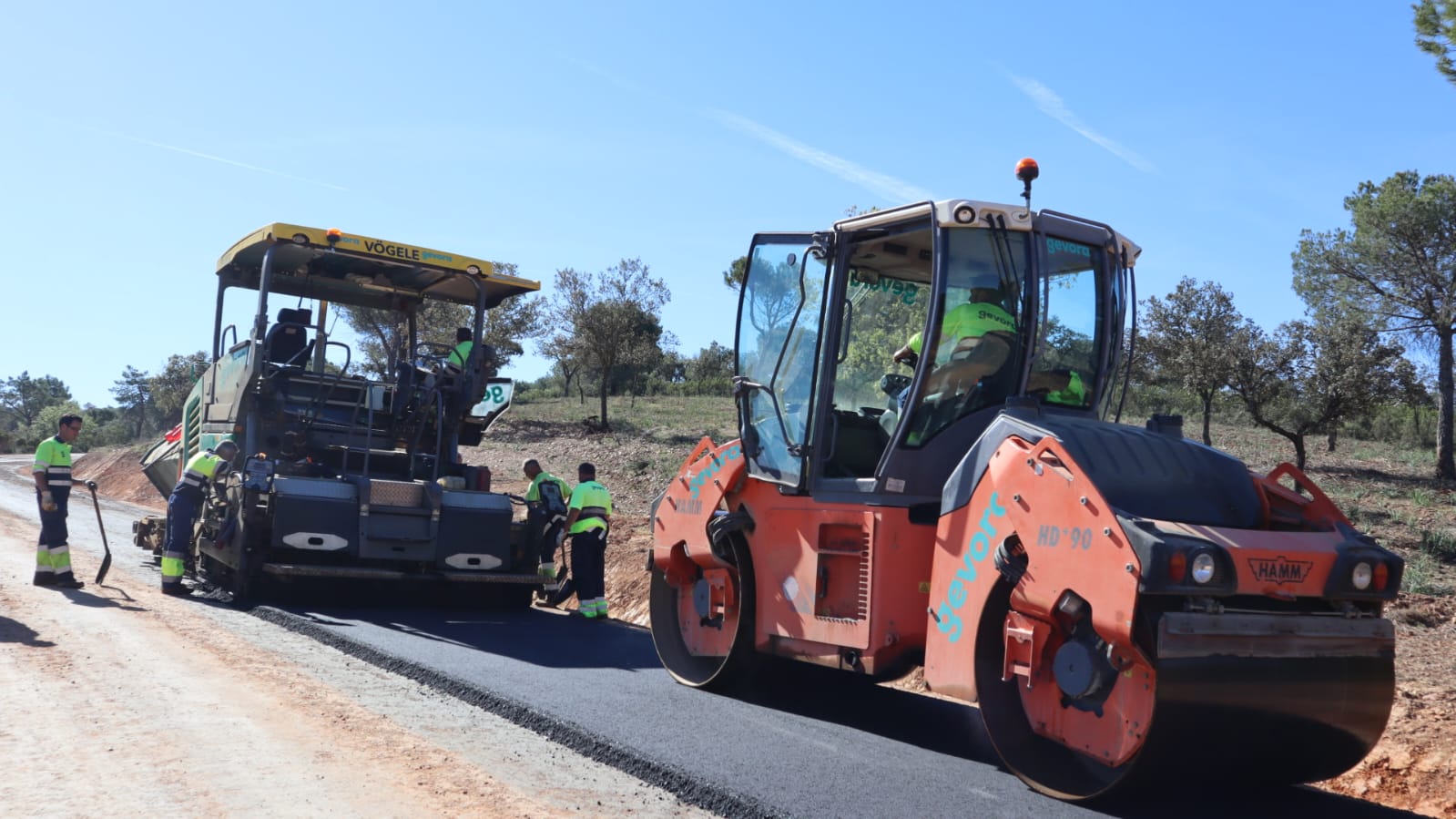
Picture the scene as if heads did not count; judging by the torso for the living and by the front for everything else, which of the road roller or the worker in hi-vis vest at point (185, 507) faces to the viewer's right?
the worker in hi-vis vest

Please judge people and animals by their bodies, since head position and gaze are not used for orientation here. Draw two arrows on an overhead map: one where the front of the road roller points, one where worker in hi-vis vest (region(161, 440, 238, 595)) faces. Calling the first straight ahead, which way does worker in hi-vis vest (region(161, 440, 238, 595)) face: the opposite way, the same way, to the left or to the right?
to the right

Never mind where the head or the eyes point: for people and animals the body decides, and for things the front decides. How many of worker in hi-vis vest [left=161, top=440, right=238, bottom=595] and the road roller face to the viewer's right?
1

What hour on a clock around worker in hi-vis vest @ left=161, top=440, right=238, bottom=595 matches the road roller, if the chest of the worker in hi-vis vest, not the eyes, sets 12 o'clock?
The road roller is roughly at 2 o'clock from the worker in hi-vis vest.

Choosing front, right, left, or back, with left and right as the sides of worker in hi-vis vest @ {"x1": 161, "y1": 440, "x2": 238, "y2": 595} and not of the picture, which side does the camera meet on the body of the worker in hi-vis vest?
right

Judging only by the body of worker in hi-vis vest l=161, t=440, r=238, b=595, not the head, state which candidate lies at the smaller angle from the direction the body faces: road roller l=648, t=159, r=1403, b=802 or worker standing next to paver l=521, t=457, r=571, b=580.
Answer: the worker standing next to paver

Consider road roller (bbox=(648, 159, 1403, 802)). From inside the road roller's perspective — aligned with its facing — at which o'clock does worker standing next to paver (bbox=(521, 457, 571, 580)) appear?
The worker standing next to paver is roughly at 12 o'clock from the road roller.

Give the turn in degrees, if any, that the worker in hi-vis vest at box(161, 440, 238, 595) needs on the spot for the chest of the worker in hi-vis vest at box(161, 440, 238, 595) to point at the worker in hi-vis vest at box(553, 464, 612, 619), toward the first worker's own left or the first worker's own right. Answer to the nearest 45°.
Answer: approximately 45° to the first worker's own right

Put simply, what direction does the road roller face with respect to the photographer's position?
facing away from the viewer and to the left of the viewer

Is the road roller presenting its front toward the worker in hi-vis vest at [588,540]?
yes

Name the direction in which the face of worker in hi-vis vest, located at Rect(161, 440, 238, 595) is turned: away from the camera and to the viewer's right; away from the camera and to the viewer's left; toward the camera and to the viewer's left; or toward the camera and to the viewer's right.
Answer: away from the camera and to the viewer's right

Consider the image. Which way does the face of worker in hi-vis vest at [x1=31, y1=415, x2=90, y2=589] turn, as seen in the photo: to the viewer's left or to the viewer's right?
to the viewer's right
